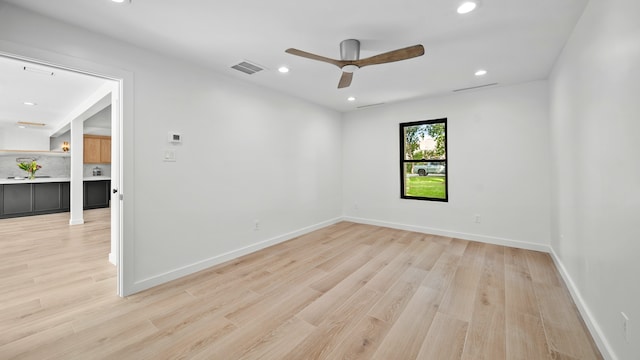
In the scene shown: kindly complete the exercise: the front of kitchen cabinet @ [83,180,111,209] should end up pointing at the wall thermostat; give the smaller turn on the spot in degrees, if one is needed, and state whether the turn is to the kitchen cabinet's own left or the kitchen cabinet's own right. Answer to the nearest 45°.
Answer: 0° — it already faces it

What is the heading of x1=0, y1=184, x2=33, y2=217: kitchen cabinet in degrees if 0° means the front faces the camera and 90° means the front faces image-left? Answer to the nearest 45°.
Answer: approximately 0°

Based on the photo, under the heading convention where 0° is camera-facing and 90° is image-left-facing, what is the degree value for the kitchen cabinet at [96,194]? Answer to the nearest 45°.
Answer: approximately 0°

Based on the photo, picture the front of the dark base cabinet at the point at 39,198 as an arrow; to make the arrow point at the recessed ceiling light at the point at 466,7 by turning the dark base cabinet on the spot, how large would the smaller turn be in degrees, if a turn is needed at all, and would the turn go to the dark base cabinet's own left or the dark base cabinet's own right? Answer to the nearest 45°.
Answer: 0° — it already faces it

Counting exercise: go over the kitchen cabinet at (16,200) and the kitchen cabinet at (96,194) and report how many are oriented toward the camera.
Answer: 2
